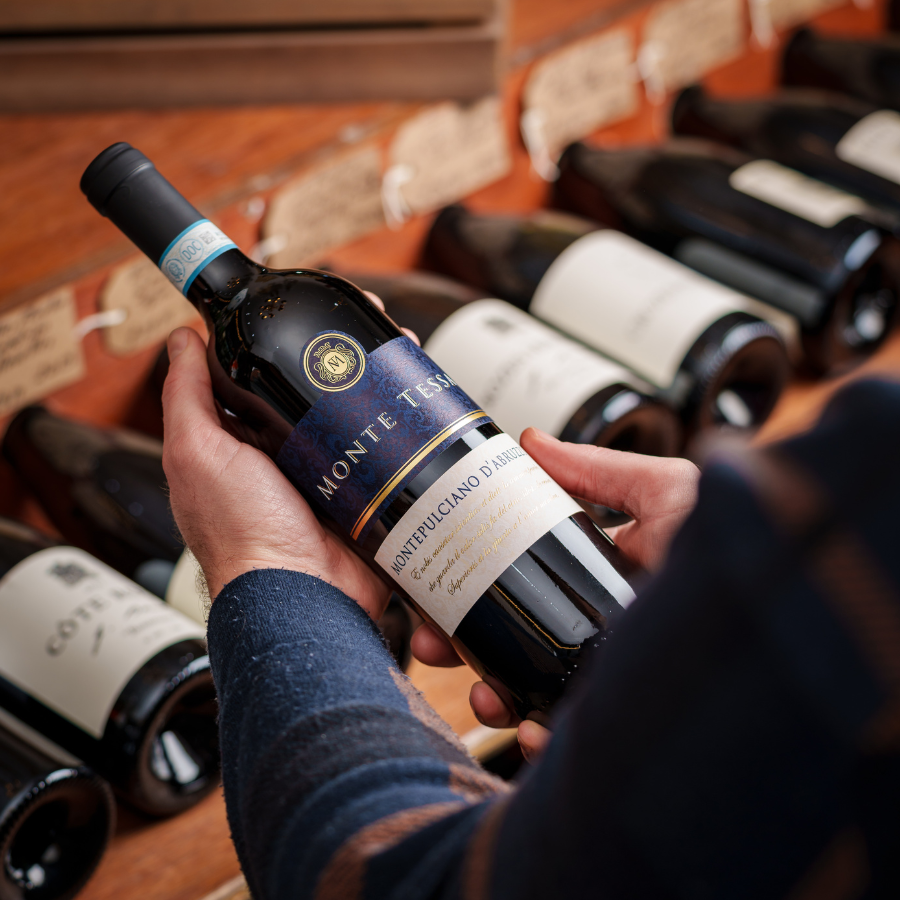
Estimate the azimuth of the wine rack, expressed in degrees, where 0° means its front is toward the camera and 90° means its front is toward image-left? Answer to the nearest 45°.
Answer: approximately 315°
